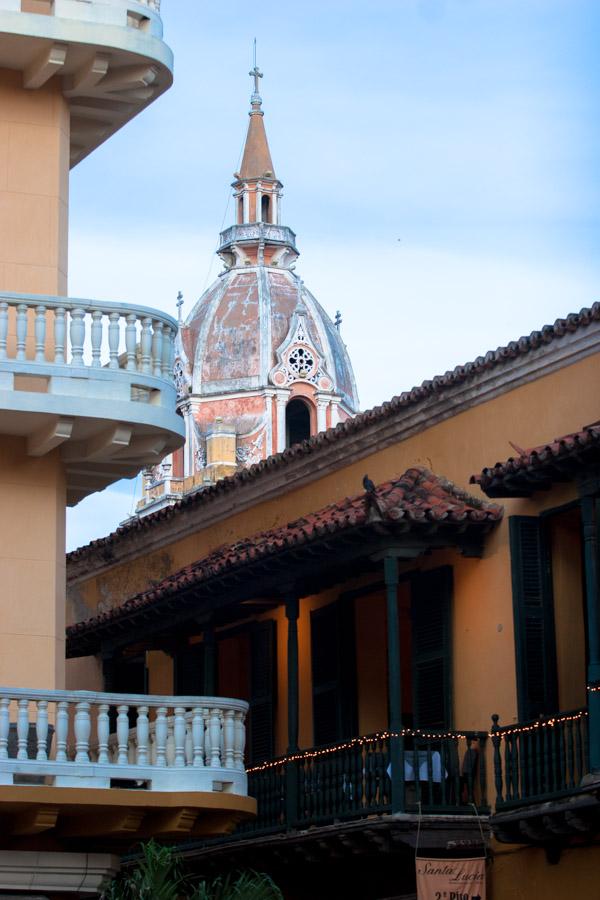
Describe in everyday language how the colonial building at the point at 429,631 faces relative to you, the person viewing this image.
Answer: facing the viewer and to the left of the viewer

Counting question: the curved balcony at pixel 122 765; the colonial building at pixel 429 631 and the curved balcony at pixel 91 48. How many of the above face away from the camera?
0

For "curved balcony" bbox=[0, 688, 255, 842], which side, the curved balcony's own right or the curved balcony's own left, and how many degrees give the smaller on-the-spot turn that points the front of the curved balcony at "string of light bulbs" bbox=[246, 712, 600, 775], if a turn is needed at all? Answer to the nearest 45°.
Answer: approximately 90° to the curved balcony's own left

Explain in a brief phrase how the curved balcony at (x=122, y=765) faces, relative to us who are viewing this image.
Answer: facing the viewer and to the right of the viewer

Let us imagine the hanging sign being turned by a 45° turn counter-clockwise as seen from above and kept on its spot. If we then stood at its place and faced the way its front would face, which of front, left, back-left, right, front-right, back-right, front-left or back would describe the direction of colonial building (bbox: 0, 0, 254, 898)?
right

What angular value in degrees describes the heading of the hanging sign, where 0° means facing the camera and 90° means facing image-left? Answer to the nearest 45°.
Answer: approximately 0°

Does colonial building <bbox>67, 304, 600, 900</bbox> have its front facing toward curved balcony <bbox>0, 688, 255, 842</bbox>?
yes

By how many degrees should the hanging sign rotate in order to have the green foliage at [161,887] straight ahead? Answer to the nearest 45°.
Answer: approximately 45° to its right

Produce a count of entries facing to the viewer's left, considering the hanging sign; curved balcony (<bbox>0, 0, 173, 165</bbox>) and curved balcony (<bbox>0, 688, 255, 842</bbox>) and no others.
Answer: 0
